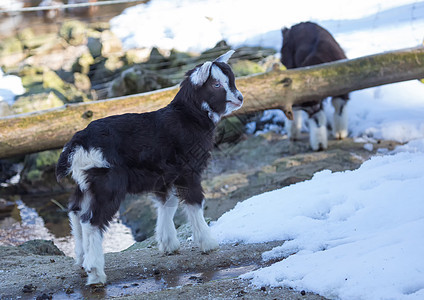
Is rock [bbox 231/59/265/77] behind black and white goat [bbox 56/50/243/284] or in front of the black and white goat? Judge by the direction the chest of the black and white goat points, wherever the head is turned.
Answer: in front

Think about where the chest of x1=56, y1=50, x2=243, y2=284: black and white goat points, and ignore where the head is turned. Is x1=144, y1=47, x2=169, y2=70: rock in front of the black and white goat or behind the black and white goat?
in front

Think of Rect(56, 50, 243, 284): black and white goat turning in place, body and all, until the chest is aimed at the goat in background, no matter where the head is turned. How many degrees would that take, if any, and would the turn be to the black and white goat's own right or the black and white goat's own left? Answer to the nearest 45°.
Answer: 0° — it already faces it

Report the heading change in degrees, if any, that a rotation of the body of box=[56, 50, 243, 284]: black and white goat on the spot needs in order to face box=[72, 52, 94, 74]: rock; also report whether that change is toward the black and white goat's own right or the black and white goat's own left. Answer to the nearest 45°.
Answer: approximately 45° to the black and white goat's own left

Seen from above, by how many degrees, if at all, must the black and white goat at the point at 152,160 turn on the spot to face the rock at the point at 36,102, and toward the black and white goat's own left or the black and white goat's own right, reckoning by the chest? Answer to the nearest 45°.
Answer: approximately 45° to the black and white goat's own left

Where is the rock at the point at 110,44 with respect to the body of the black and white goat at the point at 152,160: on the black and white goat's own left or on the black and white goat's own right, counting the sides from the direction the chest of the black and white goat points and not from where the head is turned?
on the black and white goat's own left

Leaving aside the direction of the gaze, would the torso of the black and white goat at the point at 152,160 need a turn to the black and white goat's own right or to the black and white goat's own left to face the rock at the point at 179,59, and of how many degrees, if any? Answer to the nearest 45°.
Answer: approximately 45° to the black and white goat's own left

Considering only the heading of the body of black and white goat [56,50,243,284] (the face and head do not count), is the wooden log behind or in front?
in front

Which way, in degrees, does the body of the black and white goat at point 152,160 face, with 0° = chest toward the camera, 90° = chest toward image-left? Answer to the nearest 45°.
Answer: approximately 225°
